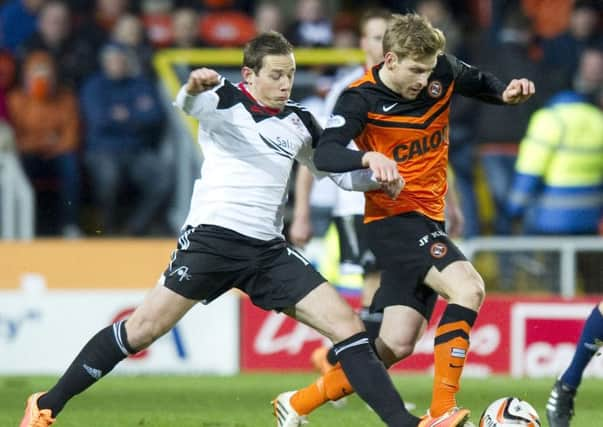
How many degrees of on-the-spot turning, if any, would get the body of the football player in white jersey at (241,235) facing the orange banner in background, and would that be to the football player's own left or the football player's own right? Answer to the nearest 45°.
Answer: approximately 135° to the football player's own left

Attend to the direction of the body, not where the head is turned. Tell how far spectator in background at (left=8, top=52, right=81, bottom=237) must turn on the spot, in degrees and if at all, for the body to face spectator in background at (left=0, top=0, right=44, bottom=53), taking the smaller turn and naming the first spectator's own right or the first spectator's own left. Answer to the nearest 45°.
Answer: approximately 180°

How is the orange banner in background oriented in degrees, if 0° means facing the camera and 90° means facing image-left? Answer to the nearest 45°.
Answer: approximately 0°

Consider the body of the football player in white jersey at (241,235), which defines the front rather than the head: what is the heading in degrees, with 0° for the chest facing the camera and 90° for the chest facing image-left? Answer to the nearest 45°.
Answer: approximately 315°

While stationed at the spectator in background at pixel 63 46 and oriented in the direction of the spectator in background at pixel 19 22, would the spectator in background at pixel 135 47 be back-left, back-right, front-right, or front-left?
back-right

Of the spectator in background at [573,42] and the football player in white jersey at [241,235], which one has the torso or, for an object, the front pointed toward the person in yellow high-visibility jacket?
the spectator in background

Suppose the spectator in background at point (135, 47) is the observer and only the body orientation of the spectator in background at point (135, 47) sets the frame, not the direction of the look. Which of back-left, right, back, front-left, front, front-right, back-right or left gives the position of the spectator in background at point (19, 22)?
back-right

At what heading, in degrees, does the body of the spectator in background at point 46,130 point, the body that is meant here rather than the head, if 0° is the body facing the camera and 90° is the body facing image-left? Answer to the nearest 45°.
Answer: approximately 0°

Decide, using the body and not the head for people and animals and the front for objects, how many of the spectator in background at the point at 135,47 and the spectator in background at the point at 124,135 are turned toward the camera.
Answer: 2

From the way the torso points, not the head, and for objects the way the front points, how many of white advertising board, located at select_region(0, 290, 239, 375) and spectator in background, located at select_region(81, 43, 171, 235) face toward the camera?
2
